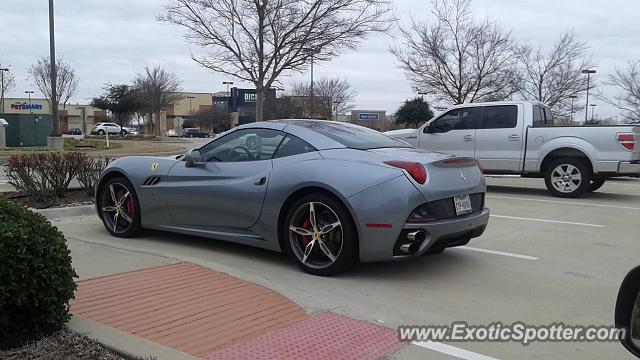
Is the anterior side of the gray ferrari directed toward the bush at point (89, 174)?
yes

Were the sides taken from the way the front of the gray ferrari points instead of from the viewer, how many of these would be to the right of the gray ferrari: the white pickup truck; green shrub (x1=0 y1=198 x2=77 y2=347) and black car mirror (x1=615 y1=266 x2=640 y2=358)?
1

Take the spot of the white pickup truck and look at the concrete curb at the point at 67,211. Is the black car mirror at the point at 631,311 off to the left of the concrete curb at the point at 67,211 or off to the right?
left

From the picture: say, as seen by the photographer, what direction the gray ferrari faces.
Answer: facing away from the viewer and to the left of the viewer

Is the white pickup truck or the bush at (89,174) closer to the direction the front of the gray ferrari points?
the bush

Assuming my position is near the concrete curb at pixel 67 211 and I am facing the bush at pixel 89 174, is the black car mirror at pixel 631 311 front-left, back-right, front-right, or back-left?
back-right

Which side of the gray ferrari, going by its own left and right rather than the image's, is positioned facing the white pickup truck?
right

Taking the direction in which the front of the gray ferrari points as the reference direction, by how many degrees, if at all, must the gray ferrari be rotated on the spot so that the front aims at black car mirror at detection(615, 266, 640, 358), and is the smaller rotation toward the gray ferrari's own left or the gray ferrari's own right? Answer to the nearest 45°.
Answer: approximately 135° to the gray ferrari's own left

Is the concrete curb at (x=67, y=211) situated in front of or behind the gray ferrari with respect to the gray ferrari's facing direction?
in front

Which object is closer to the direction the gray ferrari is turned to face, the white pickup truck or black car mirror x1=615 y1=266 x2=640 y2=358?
the white pickup truck

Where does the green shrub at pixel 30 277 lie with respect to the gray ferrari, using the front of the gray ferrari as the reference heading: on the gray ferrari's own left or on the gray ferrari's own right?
on the gray ferrari's own left
